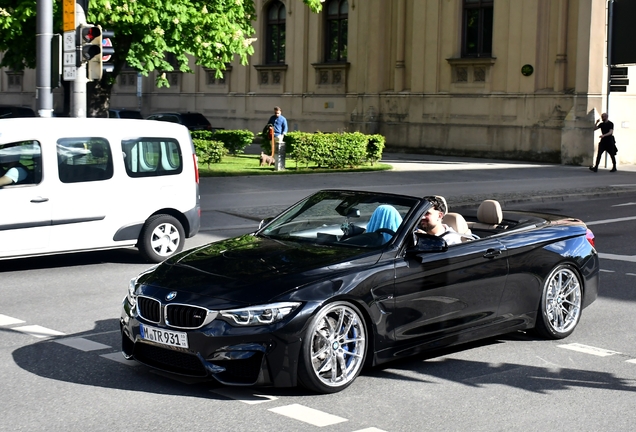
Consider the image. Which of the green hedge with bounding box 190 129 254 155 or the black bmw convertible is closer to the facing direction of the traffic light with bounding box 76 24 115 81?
the black bmw convertible

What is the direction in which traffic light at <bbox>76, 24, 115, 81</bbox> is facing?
toward the camera

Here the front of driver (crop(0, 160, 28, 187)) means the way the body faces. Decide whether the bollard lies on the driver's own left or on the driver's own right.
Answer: on the driver's own right

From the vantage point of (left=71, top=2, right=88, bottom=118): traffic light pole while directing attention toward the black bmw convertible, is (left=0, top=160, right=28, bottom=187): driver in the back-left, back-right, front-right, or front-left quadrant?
front-right

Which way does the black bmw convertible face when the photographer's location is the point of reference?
facing the viewer and to the left of the viewer

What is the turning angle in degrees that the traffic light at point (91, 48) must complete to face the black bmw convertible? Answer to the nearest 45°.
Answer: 0° — it already faces it

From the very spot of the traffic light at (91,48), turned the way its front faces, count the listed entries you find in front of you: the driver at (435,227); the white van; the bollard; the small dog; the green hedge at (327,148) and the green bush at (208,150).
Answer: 2

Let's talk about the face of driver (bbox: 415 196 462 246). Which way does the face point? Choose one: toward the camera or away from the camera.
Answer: toward the camera

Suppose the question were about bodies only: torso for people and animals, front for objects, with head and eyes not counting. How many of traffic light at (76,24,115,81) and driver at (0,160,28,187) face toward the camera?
1

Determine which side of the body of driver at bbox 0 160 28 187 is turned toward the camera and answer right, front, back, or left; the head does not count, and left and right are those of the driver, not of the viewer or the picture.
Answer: left

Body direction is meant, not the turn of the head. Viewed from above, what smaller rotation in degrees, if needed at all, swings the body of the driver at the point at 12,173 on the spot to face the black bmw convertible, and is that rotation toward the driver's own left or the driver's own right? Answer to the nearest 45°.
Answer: approximately 90° to the driver's own left

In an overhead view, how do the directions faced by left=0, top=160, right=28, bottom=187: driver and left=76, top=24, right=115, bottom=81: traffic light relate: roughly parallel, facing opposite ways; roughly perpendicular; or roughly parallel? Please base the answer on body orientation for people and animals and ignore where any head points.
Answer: roughly perpendicular

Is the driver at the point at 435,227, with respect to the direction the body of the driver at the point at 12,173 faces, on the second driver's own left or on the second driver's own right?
on the second driver's own left

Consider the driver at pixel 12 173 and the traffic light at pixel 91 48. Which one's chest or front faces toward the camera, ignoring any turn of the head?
the traffic light

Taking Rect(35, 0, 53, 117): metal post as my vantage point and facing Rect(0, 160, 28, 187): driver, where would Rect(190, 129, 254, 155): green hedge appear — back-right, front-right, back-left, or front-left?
back-left

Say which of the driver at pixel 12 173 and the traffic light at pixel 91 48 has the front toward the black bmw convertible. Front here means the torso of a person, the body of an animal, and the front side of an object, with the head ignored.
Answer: the traffic light

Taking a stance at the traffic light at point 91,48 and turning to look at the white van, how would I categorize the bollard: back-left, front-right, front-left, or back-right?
back-left
